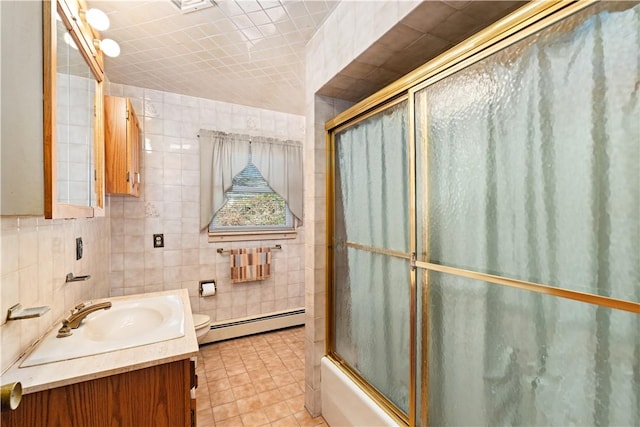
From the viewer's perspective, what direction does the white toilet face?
to the viewer's right

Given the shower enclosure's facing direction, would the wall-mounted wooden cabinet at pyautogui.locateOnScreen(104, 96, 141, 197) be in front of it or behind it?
in front

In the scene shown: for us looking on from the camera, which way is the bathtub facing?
facing the viewer and to the left of the viewer

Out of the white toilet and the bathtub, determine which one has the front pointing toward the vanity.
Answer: the bathtub

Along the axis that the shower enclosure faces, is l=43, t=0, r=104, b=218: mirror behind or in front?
in front

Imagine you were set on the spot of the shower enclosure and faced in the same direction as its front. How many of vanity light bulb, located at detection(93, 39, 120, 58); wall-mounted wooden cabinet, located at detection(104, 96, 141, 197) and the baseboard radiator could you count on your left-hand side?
0

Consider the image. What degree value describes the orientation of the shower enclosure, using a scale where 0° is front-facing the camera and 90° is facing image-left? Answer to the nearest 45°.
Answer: approximately 45°

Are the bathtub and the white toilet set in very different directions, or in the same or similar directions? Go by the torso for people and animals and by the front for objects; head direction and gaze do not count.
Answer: very different directions

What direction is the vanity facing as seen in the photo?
to the viewer's right
